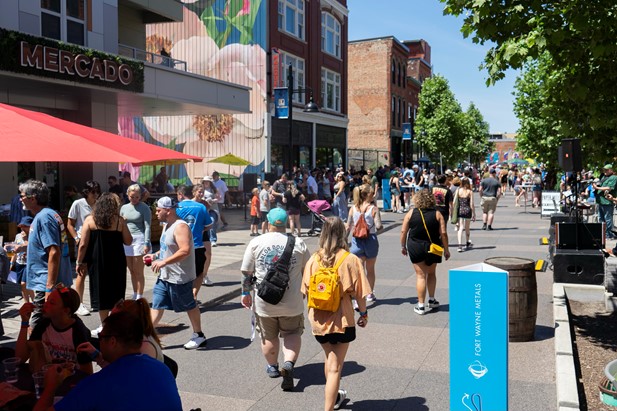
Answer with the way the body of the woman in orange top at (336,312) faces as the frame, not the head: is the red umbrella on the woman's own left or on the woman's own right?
on the woman's own left

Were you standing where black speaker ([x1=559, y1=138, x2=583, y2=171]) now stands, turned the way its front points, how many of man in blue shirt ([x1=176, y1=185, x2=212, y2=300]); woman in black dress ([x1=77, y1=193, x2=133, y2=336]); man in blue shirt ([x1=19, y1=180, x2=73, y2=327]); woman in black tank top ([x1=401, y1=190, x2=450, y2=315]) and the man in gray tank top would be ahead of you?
5

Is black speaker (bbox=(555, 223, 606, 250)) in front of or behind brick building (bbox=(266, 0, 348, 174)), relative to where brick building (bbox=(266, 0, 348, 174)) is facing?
in front

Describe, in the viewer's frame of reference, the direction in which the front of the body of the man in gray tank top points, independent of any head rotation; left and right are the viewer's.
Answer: facing to the left of the viewer

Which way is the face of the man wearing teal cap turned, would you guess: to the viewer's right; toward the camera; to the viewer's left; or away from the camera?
away from the camera

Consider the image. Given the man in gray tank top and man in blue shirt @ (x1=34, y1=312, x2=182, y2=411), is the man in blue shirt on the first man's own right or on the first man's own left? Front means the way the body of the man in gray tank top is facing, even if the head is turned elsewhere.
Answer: on the first man's own left

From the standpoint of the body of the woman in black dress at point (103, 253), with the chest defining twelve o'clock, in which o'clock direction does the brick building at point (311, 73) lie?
The brick building is roughly at 1 o'clock from the woman in black dress.

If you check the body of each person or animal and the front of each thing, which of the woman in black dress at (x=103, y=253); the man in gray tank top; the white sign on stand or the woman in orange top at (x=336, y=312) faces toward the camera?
the white sign on stand

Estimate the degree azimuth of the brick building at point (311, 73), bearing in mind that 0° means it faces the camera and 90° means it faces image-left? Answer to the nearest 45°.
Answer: approximately 315°

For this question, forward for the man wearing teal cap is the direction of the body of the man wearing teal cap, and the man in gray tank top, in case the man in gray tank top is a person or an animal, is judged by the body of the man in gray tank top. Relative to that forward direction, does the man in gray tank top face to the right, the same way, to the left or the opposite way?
to the left

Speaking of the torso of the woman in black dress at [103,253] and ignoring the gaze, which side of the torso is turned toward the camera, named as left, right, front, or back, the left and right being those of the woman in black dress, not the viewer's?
back

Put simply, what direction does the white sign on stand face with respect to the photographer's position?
facing the viewer

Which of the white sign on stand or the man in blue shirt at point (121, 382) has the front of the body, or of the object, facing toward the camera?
the white sign on stand
